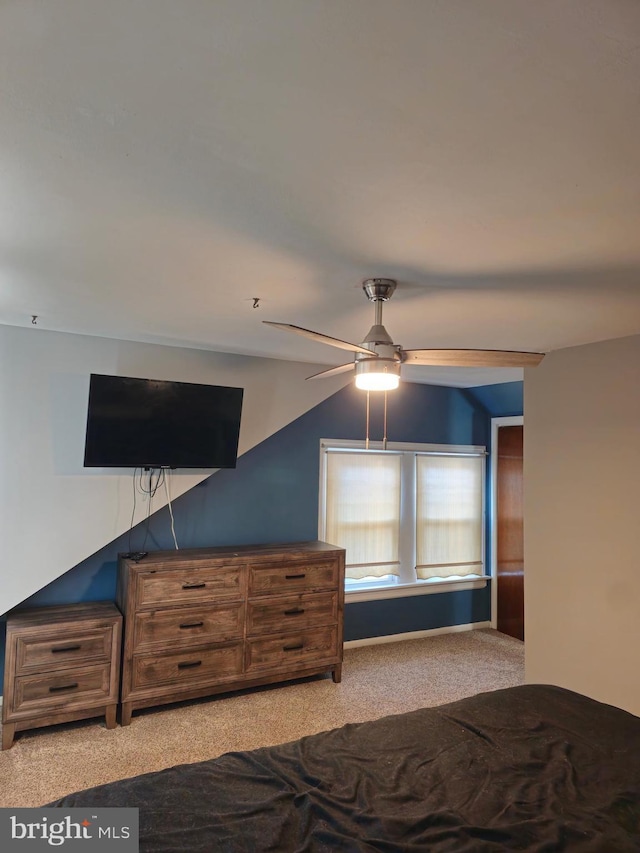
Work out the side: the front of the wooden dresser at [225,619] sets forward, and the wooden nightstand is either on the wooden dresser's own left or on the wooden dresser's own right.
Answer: on the wooden dresser's own right

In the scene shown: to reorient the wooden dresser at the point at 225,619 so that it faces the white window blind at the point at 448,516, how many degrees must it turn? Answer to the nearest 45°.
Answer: approximately 90° to its left

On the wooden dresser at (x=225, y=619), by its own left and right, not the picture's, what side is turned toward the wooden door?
left

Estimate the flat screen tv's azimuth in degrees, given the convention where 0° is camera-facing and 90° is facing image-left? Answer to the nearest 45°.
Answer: approximately 315°

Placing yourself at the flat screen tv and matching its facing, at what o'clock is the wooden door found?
The wooden door is roughly at 10 o'clock from the flat screen tv.

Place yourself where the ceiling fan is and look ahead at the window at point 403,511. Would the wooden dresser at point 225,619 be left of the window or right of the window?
left
